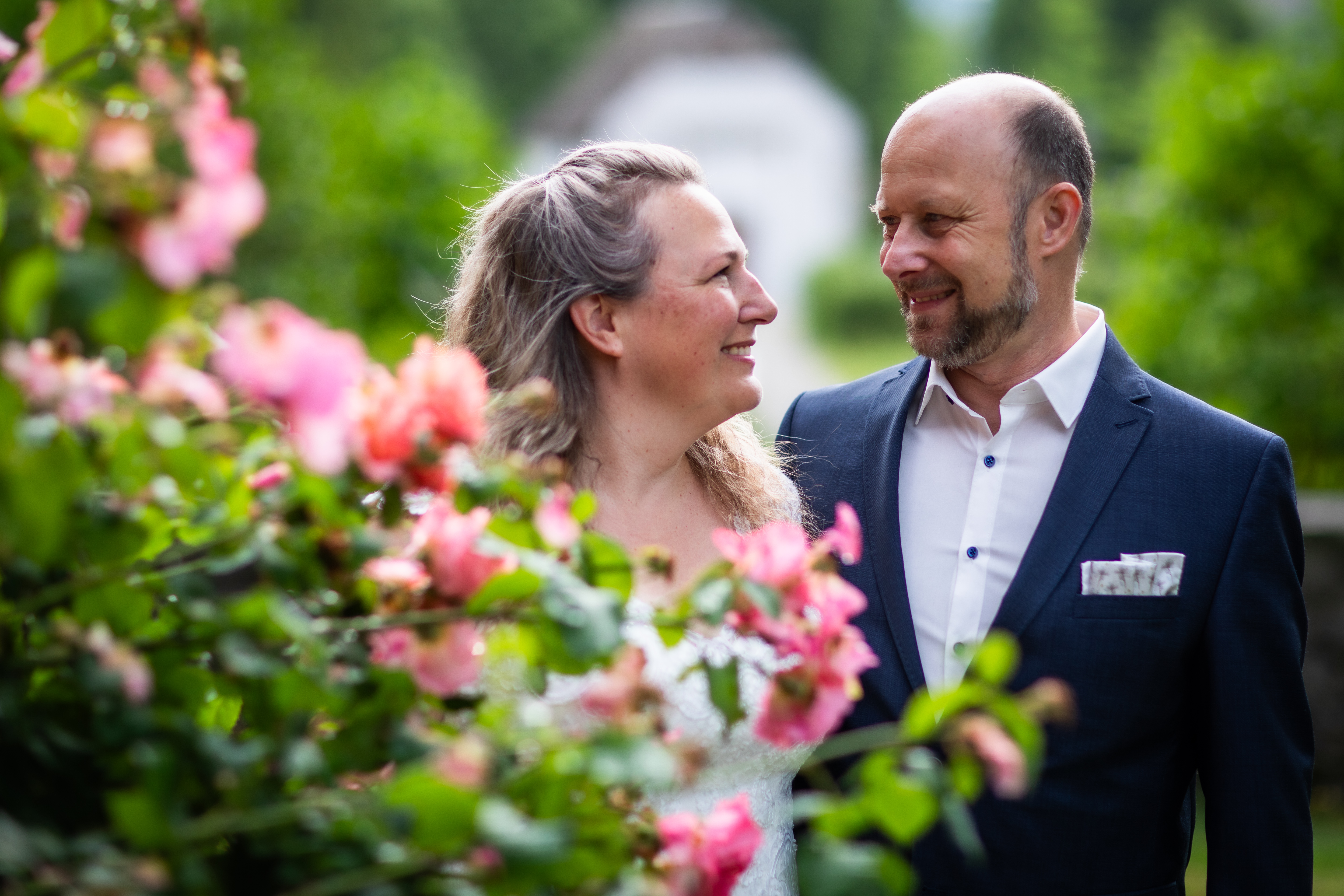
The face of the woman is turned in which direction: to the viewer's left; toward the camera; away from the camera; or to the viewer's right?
to the viewer's right

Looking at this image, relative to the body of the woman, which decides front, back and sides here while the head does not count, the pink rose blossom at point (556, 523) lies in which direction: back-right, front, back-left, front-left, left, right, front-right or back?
front-right

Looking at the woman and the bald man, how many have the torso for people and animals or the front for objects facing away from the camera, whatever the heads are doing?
0

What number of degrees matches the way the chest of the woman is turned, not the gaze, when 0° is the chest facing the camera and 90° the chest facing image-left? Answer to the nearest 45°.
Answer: approximately 315°

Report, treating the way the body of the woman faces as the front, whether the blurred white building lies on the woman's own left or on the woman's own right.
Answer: on the woman's own left

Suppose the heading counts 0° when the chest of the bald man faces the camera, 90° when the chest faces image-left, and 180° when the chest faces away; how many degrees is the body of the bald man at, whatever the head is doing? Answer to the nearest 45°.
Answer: approximately 45°

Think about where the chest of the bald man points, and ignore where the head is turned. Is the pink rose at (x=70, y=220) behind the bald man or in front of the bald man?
in front

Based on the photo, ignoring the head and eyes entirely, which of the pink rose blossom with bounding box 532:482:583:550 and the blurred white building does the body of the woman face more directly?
the pink rose blossom

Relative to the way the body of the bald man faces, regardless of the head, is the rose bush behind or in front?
in front
